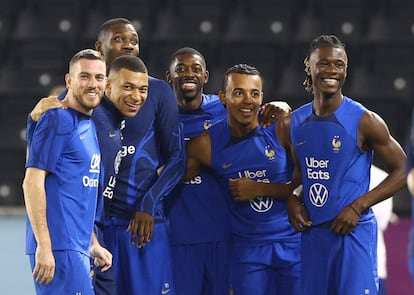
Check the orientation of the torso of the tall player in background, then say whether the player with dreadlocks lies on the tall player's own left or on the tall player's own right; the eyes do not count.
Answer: on the tall player's own left

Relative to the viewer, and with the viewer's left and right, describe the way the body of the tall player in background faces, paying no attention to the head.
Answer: facing the viewer and to the left of the viewer
